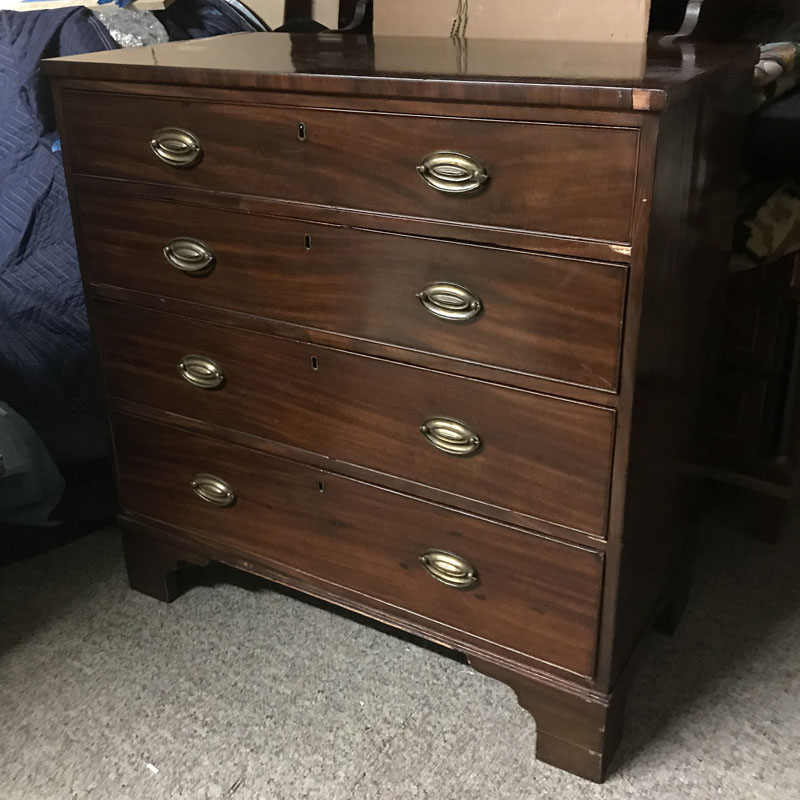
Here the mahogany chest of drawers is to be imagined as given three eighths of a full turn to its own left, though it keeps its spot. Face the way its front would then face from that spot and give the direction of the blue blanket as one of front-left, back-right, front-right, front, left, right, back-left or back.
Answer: back-left

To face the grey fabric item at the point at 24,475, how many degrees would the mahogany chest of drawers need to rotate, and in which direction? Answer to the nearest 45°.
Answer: approximately 45° to its right

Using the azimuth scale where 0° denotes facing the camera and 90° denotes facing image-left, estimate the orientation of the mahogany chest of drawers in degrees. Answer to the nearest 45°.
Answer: approximately 45°
